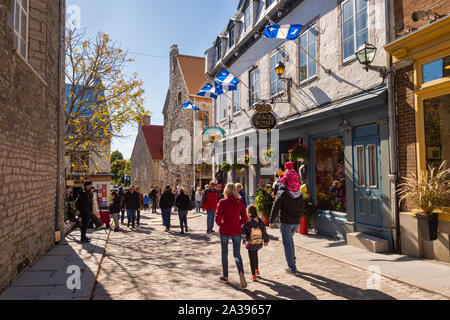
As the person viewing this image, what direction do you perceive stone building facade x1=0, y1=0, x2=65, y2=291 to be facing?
facing to the right of the viewer

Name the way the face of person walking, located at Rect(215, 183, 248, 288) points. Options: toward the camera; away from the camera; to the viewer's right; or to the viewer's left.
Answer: away from the camera

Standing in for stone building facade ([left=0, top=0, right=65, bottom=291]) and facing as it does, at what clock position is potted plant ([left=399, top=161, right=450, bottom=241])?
The potted plant is roughly at 1 o'clock from the stone building facade.
